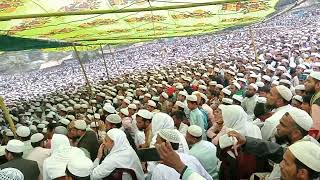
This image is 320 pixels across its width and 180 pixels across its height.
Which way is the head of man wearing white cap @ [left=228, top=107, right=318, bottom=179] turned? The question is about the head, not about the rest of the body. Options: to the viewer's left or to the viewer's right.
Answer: to the viewer's left

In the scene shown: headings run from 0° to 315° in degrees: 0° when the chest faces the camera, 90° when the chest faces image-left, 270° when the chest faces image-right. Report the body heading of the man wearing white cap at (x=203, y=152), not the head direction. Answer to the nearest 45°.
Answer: approximately 135°

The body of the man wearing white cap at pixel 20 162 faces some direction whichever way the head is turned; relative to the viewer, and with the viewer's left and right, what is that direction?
facing away from the viewer and to the left of the viewer

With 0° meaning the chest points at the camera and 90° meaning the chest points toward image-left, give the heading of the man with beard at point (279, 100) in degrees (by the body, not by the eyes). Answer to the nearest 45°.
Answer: approximately 90°
